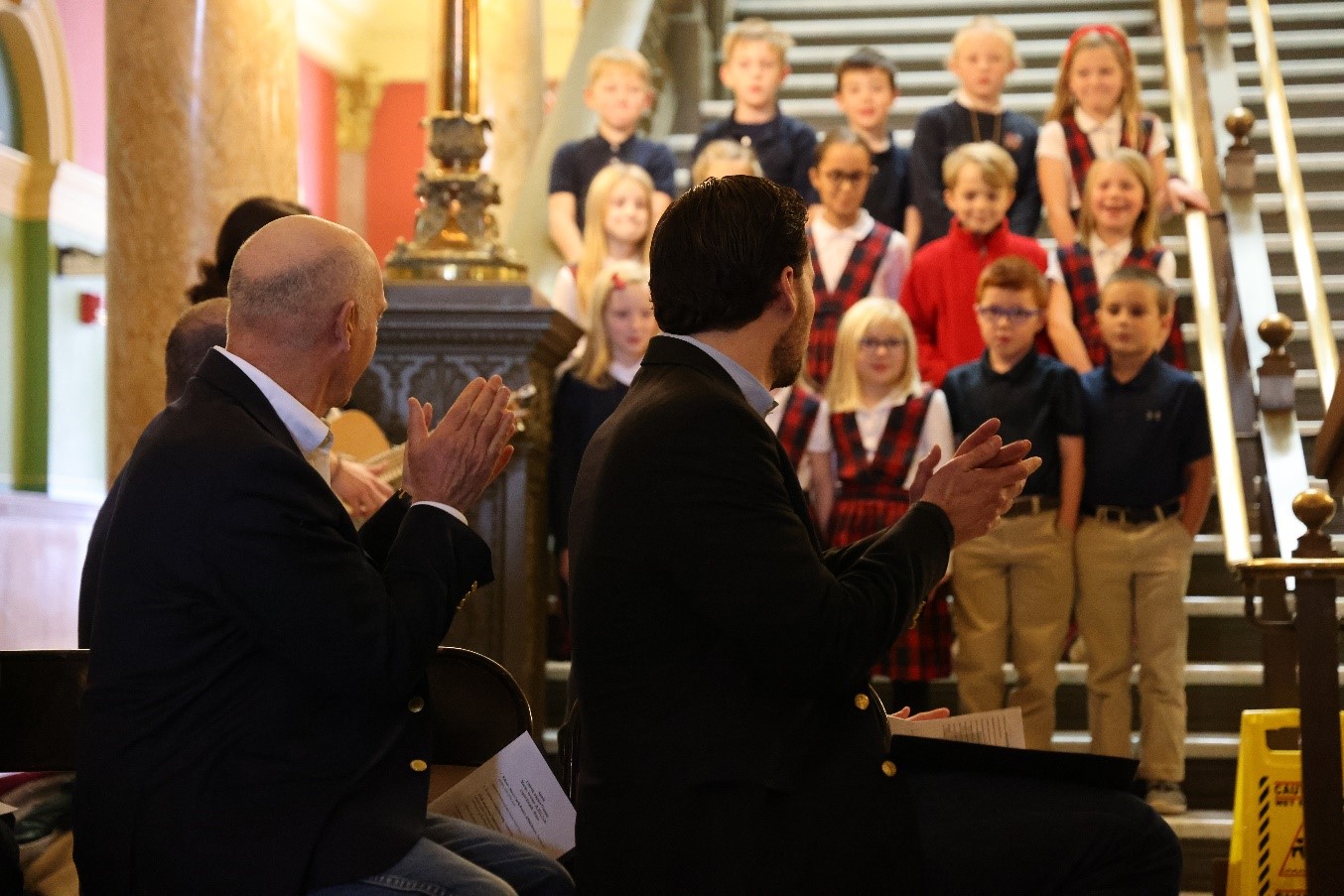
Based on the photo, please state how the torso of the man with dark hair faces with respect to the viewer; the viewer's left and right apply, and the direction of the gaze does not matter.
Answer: facing to the right of the viewer

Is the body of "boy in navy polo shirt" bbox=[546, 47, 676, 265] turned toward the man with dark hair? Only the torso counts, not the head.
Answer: yes

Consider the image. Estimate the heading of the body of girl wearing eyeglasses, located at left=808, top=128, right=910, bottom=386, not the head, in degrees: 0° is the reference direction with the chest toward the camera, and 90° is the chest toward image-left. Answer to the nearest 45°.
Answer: approximately 0°

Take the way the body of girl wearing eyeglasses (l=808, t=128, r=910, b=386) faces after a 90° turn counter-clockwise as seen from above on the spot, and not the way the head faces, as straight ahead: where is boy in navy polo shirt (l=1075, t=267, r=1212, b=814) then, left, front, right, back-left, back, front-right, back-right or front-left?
front-right

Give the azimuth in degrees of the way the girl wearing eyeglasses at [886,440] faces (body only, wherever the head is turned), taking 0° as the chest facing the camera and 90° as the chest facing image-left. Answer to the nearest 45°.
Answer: approximately 0°
